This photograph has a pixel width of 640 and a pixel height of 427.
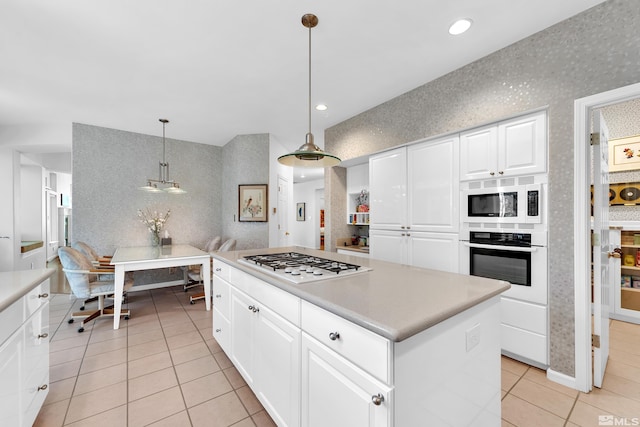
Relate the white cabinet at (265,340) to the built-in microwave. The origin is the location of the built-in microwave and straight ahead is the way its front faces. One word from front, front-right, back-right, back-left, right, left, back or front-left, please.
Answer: front-right

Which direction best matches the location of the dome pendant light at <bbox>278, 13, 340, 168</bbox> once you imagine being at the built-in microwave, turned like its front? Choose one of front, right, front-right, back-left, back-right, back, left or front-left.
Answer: front-right

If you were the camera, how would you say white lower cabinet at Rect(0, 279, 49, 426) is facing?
facing to the right of the viewer

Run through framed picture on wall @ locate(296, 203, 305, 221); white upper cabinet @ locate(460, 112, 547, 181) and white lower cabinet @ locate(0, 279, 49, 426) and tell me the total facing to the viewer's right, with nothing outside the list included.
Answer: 1

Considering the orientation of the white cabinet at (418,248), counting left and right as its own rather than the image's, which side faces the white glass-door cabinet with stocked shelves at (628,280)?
back

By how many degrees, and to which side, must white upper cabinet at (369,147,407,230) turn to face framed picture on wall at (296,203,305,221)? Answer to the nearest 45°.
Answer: approximately 90° to its right

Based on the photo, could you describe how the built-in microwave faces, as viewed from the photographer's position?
facing the viewer

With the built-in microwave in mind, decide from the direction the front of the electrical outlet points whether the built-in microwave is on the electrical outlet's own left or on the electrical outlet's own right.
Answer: on the electrical outlet's own left

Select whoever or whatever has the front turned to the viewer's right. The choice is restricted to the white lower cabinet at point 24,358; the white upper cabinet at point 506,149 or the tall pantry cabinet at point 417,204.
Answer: the white lower cabinet

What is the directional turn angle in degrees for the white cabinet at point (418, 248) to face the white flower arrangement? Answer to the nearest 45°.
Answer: approximately 45° to its right

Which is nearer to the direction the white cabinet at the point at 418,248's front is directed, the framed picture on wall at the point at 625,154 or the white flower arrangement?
the white flower arrangement

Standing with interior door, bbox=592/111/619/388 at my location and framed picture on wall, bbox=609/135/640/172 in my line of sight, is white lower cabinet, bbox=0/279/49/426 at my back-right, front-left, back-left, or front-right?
back-left
